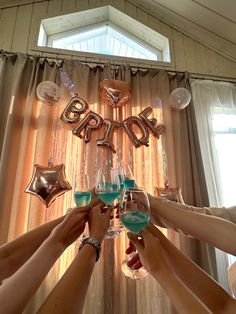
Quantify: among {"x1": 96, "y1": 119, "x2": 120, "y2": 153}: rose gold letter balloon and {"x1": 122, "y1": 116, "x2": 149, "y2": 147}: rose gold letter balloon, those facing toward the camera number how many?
2

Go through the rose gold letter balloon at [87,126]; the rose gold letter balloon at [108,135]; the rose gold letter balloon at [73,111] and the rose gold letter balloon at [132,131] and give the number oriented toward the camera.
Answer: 4

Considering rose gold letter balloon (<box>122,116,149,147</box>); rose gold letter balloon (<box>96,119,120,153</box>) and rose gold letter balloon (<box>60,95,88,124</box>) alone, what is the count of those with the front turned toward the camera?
3

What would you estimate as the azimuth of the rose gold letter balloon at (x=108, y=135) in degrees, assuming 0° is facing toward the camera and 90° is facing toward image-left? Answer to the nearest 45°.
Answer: approximately 0°

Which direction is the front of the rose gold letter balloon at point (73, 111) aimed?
toward the camera

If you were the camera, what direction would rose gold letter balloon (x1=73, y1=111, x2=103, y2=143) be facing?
facing the viewer

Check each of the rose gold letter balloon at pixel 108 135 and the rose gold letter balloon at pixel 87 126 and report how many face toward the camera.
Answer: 2

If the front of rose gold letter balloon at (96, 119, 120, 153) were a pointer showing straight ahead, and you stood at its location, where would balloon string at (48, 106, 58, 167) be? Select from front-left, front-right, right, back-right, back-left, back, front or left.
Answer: right

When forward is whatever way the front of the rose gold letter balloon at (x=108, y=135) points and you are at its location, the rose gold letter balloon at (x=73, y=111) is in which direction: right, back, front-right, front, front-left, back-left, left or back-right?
right

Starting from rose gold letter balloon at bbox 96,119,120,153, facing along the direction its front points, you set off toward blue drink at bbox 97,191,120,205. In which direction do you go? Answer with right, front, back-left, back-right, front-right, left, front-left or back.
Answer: front
